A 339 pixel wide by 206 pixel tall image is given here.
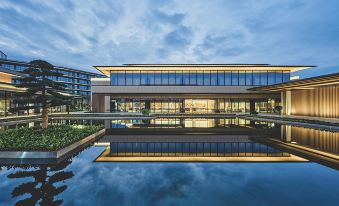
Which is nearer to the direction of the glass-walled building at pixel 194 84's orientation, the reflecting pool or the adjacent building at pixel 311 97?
the reflecting pool

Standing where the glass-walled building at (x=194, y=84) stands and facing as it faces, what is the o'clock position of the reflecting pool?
The reflecting pool is roughly at 12 o'clock from the glass-walled building.

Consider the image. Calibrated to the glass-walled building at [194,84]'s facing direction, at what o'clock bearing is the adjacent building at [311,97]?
The adjacent building is roughly at 10 o'clock from the glass-walled building.

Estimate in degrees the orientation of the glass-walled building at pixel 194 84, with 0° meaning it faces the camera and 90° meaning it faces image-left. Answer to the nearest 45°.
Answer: approximately 0°
